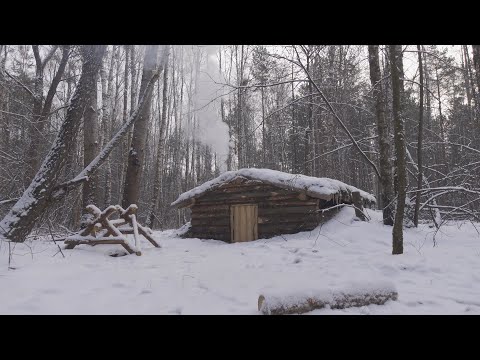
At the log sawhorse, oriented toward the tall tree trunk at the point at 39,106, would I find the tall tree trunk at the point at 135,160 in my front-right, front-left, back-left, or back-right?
front-right

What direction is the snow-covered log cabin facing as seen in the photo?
toward the camera

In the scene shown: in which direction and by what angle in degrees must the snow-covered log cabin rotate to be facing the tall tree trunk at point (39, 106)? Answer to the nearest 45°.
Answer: approximately 90° to its right

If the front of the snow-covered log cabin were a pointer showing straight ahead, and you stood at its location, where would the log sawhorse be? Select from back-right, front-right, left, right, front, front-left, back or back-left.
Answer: front-right

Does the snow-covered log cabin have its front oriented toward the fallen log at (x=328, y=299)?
yes

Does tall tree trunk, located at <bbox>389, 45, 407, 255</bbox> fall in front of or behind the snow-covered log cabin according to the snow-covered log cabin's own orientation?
in front

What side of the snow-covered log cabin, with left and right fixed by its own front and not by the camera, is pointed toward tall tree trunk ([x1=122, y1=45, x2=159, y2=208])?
right

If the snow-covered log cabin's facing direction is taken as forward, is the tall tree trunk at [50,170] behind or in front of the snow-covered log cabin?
in front

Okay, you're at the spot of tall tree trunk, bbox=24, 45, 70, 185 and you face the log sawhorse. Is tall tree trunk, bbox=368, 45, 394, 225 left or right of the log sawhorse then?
left

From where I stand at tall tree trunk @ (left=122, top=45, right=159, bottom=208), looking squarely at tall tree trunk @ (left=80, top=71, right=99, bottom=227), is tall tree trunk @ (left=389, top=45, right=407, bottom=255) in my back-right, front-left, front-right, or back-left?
back-left

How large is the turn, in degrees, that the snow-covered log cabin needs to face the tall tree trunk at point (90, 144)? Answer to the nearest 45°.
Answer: approximately 90° to its right
